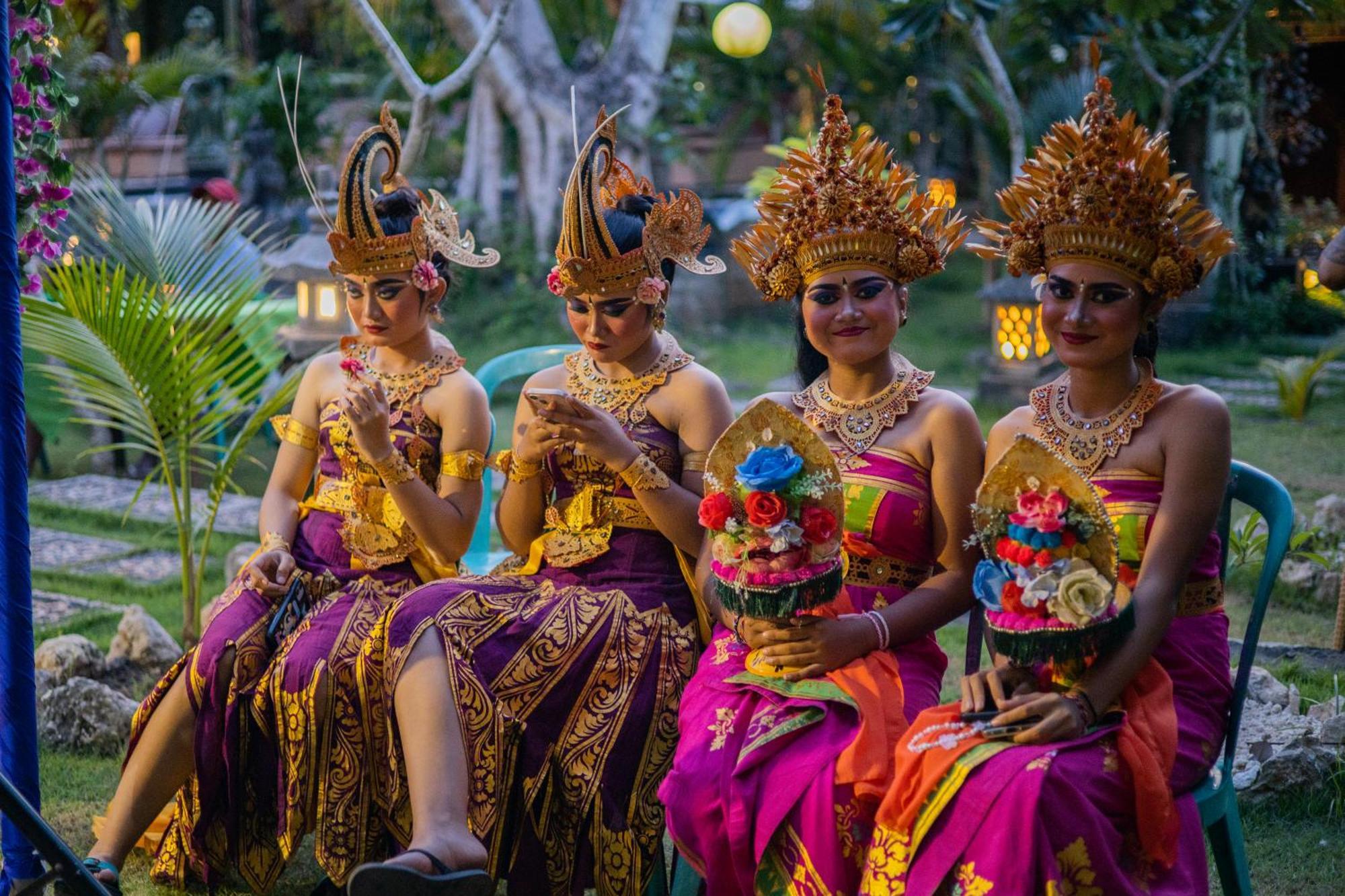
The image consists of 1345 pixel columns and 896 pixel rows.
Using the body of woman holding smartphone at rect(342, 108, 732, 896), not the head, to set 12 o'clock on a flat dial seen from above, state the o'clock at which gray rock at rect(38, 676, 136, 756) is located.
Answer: The gray rock is roughly at 3 o'clock from the woman holding smartphone.

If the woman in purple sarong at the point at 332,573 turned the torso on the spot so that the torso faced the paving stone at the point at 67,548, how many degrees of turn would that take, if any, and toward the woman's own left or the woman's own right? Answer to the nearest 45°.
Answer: approximately 135° to the woman's own right

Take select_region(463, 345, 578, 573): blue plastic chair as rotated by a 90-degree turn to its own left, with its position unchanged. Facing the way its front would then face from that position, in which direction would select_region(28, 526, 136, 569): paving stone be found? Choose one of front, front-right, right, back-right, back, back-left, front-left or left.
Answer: back

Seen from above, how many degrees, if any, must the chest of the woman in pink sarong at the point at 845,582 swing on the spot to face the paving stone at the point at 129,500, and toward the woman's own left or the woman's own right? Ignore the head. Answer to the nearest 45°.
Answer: approximately 90° to the woman's own right

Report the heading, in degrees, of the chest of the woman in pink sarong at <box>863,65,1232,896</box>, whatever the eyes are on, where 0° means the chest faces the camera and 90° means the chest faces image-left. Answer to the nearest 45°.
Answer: approximately 45°

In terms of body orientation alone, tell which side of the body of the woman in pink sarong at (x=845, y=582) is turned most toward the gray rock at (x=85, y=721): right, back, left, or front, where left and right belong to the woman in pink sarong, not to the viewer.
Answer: right

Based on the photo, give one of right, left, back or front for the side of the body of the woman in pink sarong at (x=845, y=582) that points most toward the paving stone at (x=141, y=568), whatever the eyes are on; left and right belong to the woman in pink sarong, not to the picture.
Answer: right

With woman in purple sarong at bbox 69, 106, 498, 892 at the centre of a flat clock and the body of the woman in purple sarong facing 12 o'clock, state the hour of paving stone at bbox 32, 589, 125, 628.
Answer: The paving stone is roughly at 4 o'clock from the woman in purple sarong.

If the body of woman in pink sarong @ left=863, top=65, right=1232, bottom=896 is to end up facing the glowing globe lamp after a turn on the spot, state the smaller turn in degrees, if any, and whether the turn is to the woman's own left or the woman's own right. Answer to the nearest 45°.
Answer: approximately 135° to the woman's own right

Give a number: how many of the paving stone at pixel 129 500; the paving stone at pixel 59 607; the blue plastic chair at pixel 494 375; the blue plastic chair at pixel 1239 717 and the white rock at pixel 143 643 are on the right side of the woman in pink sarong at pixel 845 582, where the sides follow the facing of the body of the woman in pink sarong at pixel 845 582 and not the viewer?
4

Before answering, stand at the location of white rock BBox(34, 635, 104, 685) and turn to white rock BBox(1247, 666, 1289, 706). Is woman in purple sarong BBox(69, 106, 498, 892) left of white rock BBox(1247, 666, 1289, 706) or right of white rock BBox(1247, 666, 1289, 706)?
right

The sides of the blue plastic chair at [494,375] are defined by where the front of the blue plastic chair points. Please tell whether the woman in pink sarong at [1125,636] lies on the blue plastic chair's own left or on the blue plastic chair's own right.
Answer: on the blue plastic chair's own left
